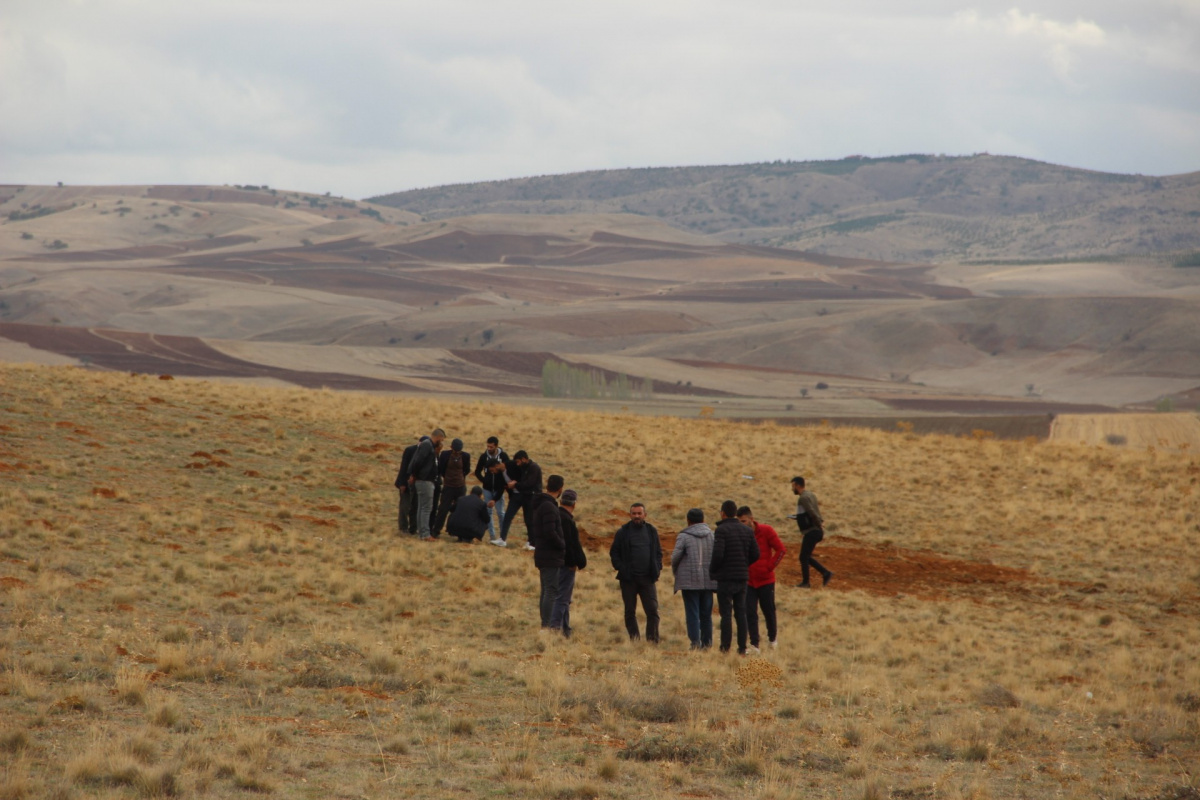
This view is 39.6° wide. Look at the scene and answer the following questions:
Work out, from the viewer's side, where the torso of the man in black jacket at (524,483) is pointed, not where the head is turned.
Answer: to the viewer's left

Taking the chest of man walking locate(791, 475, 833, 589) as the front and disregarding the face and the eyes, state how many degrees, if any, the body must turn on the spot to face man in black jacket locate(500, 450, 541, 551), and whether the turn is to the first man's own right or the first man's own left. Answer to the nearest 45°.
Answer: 0° — they already face them

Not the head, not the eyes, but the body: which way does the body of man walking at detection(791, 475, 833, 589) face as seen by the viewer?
to the viewer's left

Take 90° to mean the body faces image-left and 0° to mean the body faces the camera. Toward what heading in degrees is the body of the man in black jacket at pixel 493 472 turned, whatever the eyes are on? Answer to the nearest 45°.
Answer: approximately 0°

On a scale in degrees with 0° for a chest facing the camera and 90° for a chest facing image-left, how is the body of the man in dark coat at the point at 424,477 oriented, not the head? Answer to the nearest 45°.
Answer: approximately 270°

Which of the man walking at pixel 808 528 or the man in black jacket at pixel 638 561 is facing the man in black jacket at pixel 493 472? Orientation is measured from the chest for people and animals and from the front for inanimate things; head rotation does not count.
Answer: the man walking
